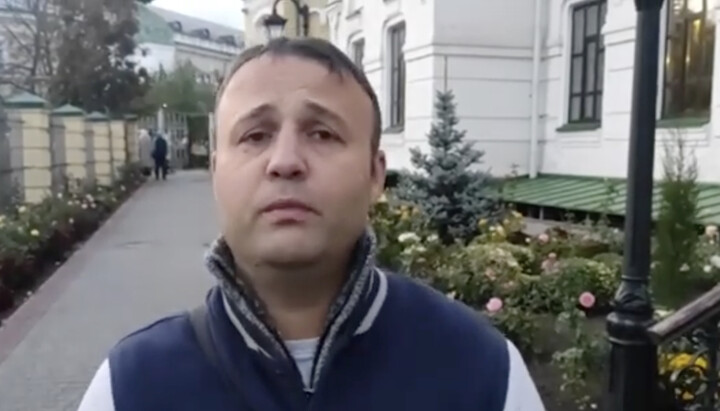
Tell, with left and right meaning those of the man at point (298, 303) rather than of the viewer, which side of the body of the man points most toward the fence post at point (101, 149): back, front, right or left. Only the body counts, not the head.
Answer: back

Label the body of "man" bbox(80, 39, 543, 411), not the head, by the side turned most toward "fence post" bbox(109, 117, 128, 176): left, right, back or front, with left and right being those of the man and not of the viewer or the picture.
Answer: back

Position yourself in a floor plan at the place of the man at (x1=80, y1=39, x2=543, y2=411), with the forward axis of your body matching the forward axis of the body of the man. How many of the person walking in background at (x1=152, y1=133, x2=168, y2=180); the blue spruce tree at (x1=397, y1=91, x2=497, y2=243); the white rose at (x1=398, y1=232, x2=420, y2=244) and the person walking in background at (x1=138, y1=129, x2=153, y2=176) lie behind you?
4

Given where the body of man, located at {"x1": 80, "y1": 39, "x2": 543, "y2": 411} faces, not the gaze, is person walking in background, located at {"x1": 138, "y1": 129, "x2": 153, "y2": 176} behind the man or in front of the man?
behind

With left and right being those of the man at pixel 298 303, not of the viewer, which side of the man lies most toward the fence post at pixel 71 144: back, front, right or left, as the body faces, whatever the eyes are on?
back

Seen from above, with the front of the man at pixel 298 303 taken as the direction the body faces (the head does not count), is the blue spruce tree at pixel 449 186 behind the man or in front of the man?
behind

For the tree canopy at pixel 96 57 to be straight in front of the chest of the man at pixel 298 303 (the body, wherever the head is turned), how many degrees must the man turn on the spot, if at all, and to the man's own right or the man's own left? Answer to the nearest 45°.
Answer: approximately 180°

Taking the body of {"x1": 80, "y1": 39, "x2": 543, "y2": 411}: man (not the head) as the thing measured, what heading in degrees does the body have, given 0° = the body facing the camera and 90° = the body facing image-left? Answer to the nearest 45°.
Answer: approximately 0°

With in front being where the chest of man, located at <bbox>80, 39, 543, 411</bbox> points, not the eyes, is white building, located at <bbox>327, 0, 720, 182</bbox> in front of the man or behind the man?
behind

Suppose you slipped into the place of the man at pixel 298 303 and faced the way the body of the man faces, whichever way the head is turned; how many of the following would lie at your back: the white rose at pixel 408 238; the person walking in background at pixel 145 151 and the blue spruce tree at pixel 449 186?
3

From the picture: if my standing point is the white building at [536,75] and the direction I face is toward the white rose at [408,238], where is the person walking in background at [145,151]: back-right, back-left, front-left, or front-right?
back-right
